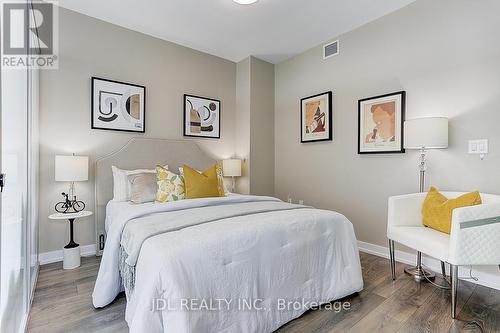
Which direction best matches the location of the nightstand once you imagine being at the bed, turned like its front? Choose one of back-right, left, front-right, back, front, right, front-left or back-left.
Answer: back

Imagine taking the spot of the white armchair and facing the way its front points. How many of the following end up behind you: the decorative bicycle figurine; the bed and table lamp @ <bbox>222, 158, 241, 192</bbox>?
0

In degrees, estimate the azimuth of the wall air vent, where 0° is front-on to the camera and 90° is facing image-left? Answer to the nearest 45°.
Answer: approximately 45°

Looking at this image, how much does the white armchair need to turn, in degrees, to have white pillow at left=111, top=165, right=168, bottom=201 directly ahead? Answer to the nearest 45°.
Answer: approximately 45° to its right

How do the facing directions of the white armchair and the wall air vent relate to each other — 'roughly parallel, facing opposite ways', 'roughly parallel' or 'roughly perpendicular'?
roughly parallel

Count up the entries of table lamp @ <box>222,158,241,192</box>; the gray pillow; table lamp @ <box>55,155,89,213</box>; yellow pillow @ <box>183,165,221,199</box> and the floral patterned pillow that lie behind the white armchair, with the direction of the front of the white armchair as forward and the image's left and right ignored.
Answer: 0

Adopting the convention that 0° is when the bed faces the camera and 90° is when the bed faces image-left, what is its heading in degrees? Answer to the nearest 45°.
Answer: approximately 315°

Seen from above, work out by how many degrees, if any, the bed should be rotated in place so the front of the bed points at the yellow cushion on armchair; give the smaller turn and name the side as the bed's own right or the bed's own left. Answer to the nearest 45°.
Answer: approximately 45° to the bed's own left

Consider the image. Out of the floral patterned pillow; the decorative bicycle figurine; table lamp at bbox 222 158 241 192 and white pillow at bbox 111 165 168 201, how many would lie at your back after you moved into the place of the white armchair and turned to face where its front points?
0

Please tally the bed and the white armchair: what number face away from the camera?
0

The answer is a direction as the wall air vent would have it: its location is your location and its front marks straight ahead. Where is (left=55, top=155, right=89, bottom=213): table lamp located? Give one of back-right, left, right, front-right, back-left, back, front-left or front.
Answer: front

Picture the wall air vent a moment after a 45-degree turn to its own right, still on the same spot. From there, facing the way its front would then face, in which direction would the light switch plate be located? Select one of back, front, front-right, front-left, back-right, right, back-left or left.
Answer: back-left

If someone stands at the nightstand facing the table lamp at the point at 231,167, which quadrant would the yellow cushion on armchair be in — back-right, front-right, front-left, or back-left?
front-right

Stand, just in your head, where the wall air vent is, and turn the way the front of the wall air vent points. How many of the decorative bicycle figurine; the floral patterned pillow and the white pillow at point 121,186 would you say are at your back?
0

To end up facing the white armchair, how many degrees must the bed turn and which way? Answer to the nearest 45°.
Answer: approximately 45° to its left

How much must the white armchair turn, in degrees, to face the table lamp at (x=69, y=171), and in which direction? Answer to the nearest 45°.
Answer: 0° — it already faces it

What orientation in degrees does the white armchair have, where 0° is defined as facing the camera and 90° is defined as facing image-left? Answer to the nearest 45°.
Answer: approximately 45°

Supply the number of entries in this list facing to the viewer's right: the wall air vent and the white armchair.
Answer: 0
